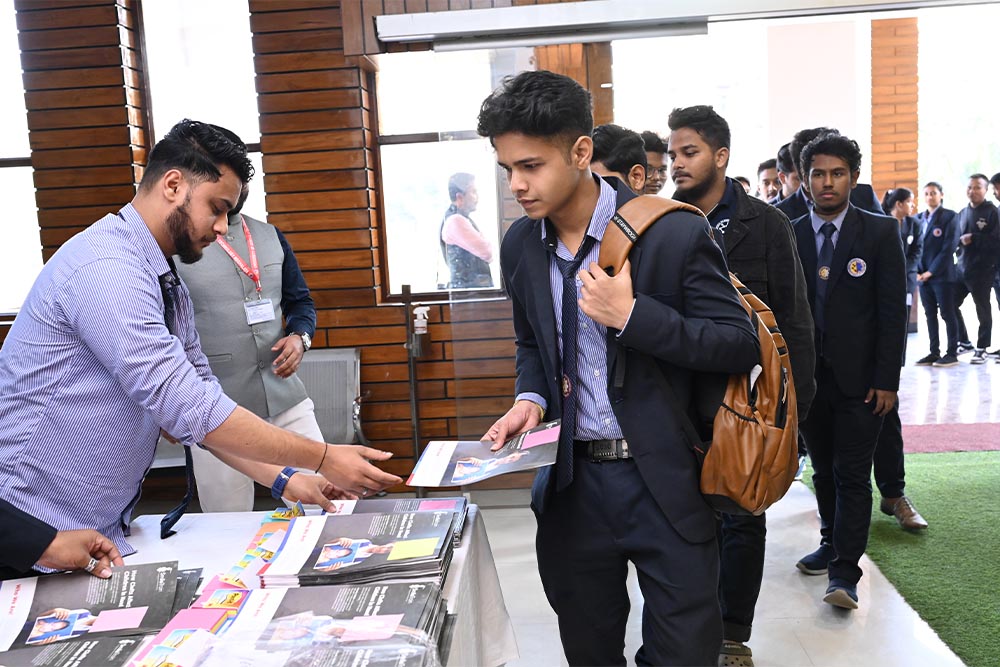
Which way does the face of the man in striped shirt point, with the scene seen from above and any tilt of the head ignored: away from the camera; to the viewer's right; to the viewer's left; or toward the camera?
to the viewer's right

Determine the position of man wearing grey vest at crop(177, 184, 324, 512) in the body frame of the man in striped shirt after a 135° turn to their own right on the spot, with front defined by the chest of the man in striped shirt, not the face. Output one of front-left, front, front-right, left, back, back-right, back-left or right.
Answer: back-right

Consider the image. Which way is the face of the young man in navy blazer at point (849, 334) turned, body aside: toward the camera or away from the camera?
toward the camera

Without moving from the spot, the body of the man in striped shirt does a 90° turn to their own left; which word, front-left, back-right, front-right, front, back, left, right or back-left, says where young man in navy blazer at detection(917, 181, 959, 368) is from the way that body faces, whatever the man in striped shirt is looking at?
front-right

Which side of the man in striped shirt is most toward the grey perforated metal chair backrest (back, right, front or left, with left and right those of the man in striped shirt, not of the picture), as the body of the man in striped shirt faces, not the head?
left

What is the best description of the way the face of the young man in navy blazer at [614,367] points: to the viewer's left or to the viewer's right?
to the viewer's left

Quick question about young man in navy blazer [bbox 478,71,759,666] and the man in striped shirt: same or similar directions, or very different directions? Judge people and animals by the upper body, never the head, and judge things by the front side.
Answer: very different directions

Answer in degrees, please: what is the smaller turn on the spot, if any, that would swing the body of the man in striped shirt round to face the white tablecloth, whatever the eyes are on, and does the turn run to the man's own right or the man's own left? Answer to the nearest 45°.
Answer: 0° — they already face it

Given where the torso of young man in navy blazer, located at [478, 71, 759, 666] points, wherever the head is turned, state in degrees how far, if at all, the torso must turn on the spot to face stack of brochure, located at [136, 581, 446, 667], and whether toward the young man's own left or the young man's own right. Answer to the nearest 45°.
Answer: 0° — they already face it

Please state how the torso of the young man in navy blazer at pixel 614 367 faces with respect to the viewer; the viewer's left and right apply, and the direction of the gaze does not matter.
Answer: facing the viewer and to the left of the viewer

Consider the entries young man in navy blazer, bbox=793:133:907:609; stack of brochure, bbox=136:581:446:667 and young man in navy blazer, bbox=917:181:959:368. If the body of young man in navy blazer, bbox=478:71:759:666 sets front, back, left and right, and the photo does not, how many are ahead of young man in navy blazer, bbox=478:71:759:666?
1

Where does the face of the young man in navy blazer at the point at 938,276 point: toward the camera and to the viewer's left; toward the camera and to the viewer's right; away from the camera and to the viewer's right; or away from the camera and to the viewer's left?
toward the camera and to the viewer's left

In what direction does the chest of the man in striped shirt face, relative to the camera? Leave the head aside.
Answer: to the viewer's right

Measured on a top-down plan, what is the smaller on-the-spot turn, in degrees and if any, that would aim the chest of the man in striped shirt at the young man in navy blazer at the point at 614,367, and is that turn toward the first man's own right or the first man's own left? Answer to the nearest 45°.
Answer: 0° — they already face them
